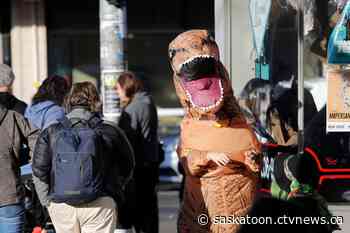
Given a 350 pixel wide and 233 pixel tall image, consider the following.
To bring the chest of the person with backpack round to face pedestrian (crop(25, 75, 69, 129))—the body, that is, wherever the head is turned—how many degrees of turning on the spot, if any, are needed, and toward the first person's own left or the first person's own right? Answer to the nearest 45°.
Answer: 0° — they already face them

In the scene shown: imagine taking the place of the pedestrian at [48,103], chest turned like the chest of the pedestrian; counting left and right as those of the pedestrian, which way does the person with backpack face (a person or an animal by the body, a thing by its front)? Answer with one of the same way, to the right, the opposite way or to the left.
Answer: the same way

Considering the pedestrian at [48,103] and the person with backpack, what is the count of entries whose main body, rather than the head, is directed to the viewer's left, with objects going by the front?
0

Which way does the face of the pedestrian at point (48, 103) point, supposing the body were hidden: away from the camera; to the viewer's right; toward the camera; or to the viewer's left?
away from the camera

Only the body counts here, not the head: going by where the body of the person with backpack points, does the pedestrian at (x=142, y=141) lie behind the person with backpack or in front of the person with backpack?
in front

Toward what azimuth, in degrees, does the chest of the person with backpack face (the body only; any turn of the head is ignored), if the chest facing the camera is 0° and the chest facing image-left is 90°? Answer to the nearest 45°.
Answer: approximately 180°

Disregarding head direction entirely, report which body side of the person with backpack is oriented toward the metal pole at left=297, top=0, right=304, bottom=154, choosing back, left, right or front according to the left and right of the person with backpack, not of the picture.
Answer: right

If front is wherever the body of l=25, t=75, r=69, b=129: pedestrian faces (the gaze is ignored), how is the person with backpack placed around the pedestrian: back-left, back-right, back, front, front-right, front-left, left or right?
back

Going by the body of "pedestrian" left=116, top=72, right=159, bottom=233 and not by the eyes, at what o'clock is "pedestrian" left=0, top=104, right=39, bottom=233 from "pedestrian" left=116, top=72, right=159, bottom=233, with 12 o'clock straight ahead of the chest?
"pedestrian" left=0, top=104, right=39, bottom=233 is roughly at 10 o'clock from "pedestrian" left=116, top=72, right=159, bottom=233.

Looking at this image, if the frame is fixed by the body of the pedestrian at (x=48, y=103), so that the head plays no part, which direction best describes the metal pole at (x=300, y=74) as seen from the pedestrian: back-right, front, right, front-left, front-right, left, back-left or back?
back-right

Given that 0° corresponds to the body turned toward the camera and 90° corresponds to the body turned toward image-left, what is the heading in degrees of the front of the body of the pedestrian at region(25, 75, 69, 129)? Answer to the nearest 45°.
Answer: approximately 180°

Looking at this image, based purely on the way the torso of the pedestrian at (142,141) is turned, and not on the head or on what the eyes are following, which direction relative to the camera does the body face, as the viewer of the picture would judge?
to the viewer's left
